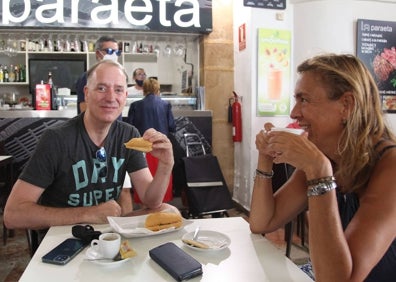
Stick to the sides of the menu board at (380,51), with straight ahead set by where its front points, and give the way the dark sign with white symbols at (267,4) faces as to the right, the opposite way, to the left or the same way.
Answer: the same way

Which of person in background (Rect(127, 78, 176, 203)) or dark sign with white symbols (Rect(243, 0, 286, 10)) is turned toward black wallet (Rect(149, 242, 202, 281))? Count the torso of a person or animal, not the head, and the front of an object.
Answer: the dark sign with white symbols

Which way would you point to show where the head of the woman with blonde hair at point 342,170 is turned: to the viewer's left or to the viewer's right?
to the viewer's left

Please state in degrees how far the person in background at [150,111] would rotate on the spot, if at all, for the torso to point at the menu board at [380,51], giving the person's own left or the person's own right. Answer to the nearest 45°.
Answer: approximately 90° to the person's own right

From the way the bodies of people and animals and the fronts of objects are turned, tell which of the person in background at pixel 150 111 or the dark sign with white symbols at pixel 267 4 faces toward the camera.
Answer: the dark sign with white symbols

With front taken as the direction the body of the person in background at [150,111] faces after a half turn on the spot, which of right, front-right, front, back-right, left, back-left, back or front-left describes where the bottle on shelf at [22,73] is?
back-right

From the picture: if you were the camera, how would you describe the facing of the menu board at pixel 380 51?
facing the viewer

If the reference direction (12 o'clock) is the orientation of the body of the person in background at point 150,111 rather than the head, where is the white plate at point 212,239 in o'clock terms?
The white plate is roughly at 6 o'clock from the person in background.

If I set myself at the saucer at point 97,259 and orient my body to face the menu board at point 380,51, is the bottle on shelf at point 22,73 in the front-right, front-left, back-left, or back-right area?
front-left

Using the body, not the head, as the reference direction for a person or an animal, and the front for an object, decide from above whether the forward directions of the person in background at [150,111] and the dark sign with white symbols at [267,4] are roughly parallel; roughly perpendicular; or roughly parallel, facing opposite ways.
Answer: roughly parallel, facing opposite ways

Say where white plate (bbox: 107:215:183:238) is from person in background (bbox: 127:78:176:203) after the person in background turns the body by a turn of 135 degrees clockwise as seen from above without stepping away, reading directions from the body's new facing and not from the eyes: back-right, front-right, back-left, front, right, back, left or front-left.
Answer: front-right

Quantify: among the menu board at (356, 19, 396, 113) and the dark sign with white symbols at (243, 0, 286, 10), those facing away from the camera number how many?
0

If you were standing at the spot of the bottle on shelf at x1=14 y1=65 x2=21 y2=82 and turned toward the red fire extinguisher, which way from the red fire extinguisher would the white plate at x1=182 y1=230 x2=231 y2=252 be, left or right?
right

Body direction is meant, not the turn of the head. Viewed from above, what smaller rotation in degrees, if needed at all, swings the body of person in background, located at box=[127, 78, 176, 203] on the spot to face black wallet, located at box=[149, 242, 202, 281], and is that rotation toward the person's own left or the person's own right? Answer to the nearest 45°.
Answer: approximately 180°

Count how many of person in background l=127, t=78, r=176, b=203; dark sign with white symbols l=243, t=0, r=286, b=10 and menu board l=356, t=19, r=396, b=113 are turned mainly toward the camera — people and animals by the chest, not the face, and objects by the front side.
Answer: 2

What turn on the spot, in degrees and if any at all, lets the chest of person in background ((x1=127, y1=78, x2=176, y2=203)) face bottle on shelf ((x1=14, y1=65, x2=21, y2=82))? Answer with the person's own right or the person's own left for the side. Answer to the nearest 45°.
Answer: approximately 45° to the person's own left

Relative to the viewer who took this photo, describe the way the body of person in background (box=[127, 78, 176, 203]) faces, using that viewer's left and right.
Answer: facing away from the viewer

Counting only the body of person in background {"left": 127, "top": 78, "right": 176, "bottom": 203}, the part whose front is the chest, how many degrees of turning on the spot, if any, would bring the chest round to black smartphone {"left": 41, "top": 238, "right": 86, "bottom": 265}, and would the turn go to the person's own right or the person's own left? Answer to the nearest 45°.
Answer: approximately 180°
